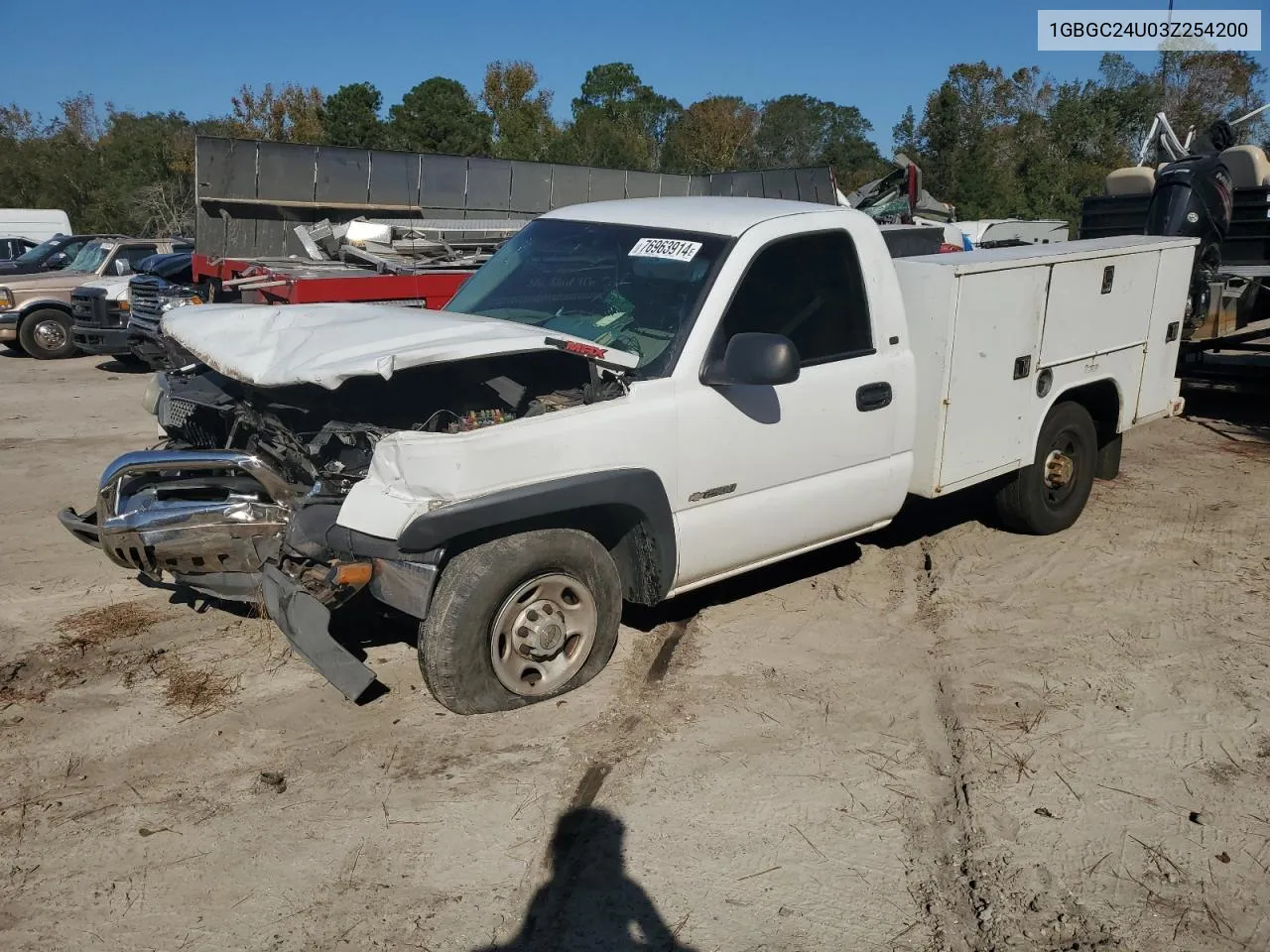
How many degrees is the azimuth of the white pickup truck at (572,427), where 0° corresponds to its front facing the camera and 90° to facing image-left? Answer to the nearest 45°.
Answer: approximately 45°

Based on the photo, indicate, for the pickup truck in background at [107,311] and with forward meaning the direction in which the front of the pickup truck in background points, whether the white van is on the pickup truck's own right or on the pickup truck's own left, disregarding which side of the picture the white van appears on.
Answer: on the pickup truck's own right

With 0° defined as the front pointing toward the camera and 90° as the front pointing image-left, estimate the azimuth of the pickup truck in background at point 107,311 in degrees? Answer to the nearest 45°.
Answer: approximately 45°

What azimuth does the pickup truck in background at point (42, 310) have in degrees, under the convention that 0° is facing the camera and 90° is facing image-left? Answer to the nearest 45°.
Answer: approximately 45°

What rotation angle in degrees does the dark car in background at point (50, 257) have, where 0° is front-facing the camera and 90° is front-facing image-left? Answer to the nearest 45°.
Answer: approximately 45°
